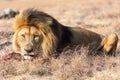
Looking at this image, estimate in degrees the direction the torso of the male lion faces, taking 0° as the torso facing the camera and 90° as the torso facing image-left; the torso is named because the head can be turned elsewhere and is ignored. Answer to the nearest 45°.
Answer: approximately 45°
